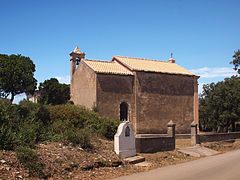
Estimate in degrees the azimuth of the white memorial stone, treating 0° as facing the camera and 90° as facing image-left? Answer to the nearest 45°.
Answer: approximately 315°

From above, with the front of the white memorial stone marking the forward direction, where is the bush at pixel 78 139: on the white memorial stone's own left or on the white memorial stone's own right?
on the white memorial stone's own right

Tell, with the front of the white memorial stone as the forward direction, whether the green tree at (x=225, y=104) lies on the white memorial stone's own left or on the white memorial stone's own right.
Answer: on the white memorial stone's own left

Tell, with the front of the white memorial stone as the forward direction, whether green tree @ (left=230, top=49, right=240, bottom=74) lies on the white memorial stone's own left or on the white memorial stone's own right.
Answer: on the white memorial stone's own left

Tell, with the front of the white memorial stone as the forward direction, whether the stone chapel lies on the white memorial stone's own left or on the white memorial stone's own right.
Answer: on the white memorial stone's own left

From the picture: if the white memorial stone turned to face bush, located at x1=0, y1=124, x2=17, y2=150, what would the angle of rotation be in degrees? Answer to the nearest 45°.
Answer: approximately 90° to its right

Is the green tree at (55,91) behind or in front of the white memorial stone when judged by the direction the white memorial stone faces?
behind

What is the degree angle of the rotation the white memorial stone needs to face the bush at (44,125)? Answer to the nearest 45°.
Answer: approximately 135° to its right
